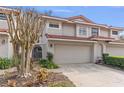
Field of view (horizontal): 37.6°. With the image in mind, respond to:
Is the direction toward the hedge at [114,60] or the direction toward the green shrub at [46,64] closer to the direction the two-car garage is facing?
the green shrub

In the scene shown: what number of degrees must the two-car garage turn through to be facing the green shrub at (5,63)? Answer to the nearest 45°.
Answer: approximately 45° to its right

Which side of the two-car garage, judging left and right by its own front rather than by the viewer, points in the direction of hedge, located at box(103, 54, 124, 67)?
left

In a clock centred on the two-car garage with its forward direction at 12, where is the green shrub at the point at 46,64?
The green shrub is roughly at 1 o'clock from the two-car garage.

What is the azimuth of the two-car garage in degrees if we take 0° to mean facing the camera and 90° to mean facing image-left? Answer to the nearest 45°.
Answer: approximately 0°

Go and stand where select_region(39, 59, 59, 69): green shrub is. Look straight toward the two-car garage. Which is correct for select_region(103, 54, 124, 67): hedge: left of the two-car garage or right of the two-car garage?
right
